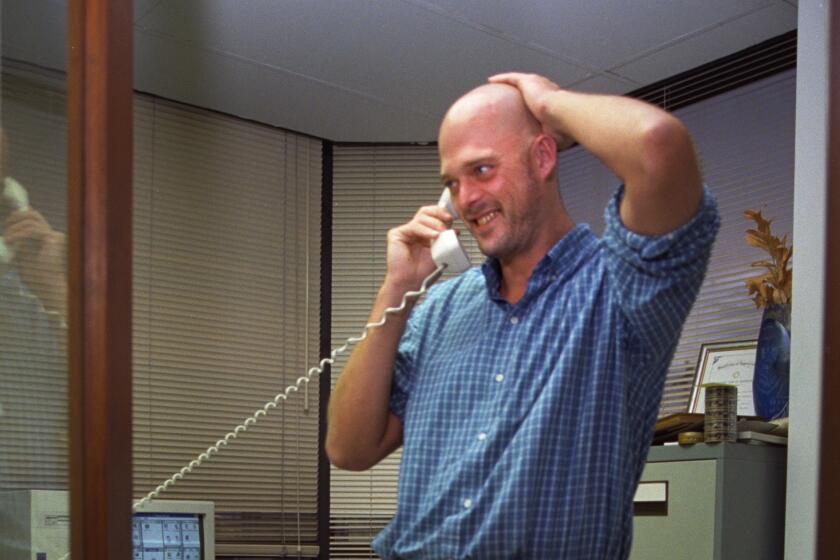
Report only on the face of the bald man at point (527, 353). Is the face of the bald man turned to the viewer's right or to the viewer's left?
to the viewer's left

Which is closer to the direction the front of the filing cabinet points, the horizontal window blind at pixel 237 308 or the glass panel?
the glass panel

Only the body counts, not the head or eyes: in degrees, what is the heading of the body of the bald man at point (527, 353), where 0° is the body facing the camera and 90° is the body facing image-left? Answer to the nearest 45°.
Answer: approximately 45°

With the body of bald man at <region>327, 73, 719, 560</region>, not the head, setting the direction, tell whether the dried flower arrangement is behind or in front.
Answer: behind
